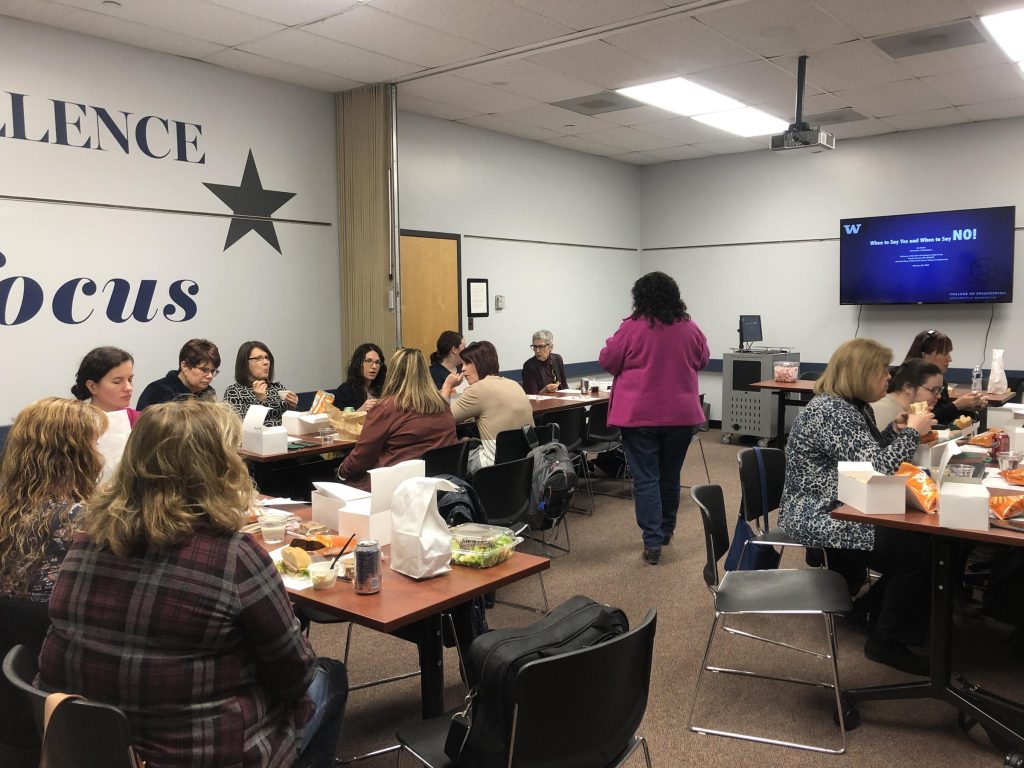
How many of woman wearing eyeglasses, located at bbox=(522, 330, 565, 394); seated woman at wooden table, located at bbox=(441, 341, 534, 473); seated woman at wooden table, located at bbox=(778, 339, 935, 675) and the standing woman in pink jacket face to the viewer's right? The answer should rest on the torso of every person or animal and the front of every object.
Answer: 1

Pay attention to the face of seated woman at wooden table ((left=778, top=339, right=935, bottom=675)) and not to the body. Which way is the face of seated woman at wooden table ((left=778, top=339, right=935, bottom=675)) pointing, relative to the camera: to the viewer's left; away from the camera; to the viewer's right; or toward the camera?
to the viewer's right

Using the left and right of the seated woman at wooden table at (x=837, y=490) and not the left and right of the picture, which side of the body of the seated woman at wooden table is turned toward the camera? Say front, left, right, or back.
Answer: right

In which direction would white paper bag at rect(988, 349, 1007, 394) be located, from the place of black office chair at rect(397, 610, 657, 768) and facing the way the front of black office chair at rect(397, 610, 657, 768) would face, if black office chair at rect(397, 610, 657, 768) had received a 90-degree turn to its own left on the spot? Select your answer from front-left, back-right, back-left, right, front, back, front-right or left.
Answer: back

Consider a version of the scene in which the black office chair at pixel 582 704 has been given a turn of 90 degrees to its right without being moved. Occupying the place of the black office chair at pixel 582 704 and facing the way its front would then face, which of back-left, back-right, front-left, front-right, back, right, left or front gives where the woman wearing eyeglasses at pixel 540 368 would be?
front-left

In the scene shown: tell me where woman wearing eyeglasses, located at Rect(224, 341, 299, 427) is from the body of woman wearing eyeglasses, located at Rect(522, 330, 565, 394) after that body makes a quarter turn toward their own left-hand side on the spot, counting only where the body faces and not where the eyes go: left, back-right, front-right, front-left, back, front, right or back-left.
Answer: back-right

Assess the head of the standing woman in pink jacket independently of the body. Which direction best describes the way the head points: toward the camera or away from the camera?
away from the camera

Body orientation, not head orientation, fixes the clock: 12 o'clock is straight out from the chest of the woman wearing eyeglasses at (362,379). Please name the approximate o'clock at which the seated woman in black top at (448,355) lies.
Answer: The seated woman in black top is roughly at 9 o'clock from the woman wearing eyeglasses.

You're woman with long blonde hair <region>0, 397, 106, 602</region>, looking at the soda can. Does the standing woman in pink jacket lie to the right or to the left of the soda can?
left

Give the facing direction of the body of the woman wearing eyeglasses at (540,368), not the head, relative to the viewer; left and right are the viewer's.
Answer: facing the viewer

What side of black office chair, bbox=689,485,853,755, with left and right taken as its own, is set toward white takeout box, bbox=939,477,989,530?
front

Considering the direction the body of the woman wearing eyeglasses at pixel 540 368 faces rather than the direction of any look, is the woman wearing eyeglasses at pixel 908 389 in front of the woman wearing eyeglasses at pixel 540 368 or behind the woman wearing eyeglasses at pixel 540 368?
in front

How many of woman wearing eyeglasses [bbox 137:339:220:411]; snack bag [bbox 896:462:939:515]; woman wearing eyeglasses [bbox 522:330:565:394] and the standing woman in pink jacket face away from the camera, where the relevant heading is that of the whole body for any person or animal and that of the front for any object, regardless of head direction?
1

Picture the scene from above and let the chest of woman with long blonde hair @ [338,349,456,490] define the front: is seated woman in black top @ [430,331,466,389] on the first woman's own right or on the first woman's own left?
on the first woman's own right

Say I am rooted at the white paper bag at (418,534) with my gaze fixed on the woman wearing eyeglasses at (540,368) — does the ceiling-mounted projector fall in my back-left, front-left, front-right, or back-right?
front-right

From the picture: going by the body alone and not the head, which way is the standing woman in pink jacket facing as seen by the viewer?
away from the camera

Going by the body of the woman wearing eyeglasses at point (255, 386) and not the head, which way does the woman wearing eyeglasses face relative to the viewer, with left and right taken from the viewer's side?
facing the viewer and to the right of the viewer
